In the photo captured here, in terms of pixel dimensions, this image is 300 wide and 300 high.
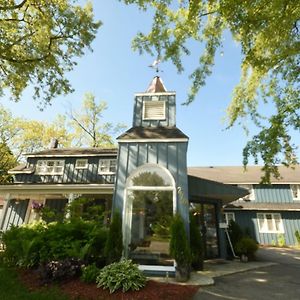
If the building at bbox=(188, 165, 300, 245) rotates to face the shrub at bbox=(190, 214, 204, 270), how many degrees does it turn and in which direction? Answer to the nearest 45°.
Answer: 0° — it already faces it

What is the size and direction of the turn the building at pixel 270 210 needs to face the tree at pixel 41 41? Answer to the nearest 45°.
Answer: approximately 45° to its right

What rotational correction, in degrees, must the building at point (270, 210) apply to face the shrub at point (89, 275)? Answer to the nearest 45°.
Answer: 0° — it already faces it

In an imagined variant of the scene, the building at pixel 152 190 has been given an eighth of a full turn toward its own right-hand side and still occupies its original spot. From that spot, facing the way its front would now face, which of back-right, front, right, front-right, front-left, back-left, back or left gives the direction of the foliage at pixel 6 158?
right

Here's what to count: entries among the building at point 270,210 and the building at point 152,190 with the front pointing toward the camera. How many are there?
2

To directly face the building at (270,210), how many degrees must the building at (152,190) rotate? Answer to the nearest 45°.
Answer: approximately 135° to its left

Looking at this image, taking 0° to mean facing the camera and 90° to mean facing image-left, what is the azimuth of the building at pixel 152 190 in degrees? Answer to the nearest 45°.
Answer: approximately 0°
